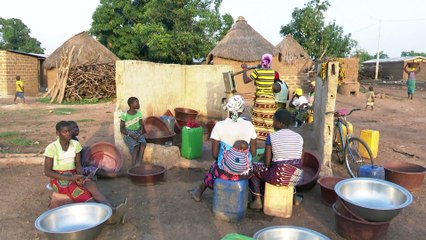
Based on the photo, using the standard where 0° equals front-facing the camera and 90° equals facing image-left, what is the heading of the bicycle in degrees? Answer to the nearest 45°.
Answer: approximately 315°

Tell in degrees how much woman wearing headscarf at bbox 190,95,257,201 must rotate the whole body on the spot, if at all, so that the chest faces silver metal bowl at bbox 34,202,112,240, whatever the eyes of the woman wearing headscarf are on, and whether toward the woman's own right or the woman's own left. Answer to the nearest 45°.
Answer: approximately 135° to the woman's own left

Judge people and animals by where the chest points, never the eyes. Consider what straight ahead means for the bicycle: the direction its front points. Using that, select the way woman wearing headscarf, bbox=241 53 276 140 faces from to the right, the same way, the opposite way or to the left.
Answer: the opposite way

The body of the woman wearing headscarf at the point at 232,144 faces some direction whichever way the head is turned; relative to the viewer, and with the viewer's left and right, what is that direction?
facing away from the viewer
